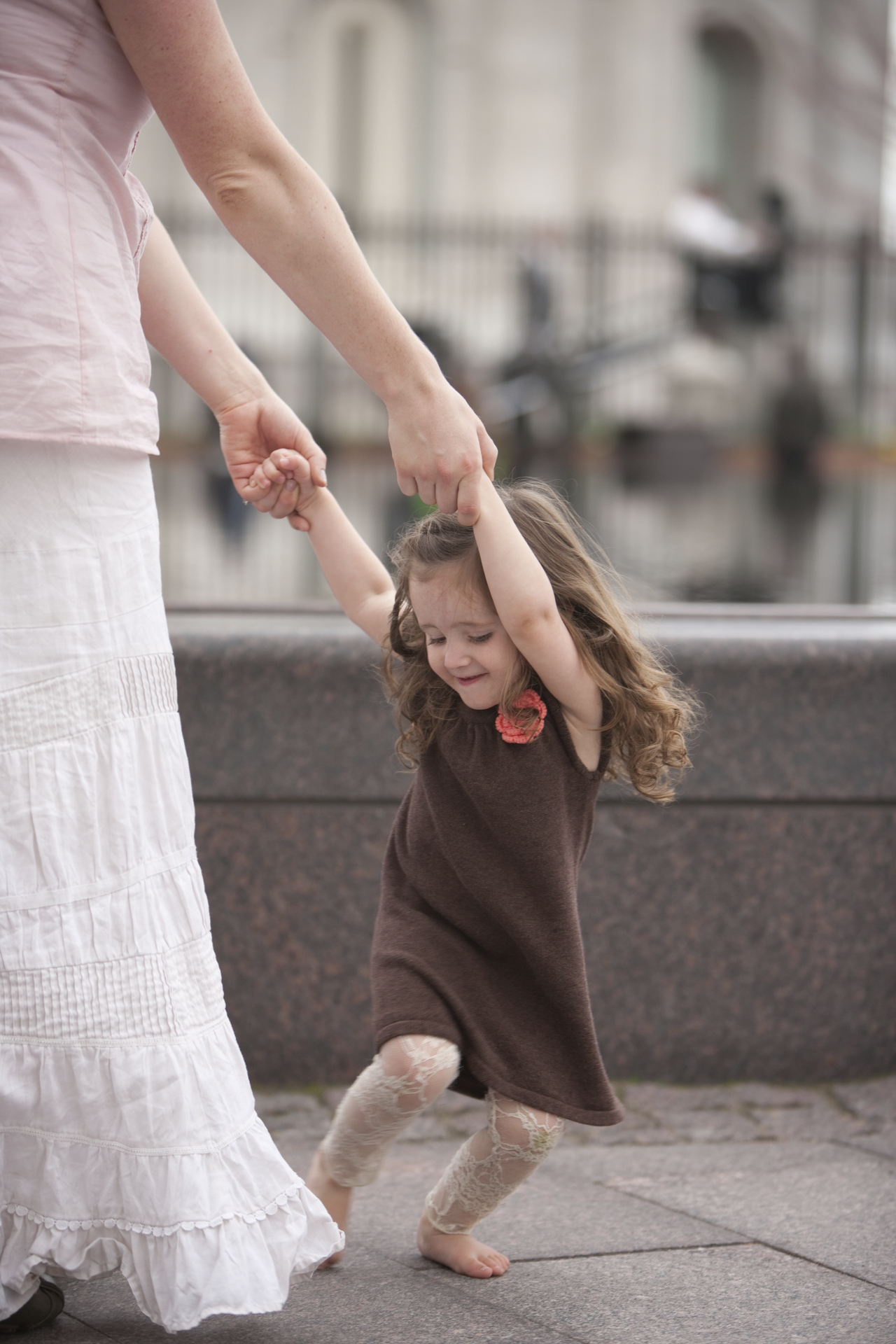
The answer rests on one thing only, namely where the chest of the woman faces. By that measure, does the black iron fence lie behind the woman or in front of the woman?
in front

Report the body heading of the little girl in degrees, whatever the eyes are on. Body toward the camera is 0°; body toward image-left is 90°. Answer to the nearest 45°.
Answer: approximately 45°

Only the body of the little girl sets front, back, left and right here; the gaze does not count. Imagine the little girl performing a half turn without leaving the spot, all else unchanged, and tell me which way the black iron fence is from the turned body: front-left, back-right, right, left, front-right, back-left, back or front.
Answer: front-left

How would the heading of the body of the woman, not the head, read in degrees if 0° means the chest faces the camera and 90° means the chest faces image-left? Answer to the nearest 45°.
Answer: approximately 225°

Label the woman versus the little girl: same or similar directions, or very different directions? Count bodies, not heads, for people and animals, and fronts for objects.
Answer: very different directions

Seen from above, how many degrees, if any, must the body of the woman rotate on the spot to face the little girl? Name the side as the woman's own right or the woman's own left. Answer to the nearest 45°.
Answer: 0° — they already face them

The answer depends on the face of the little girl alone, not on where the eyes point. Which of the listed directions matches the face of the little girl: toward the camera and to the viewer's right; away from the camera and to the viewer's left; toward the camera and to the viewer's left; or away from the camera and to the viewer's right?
toward the camera and to the viewer's left
